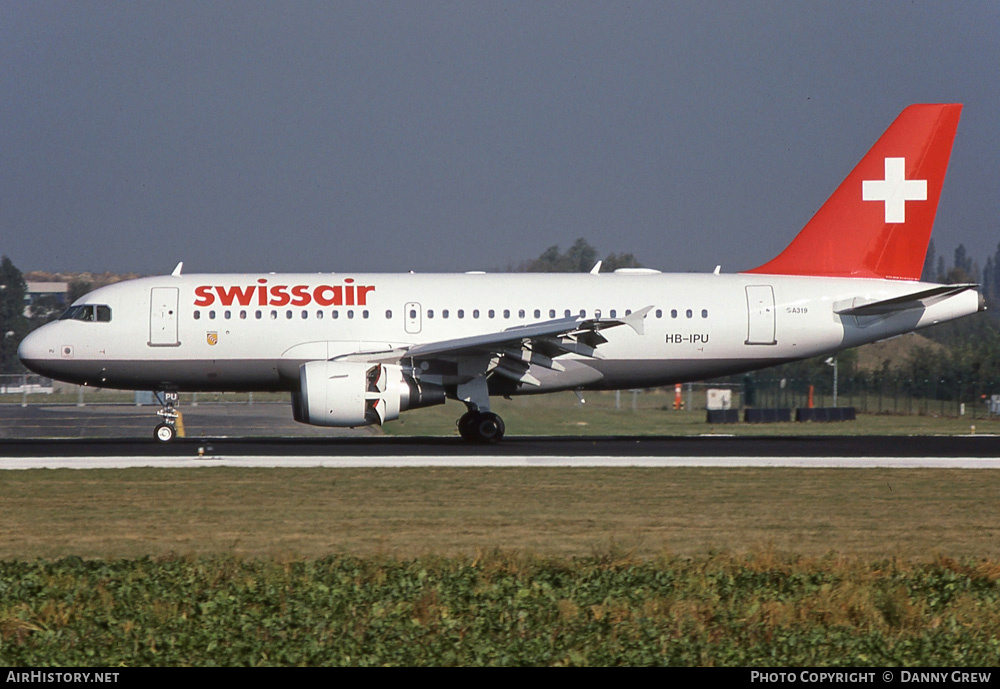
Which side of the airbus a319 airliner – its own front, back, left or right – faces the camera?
left
